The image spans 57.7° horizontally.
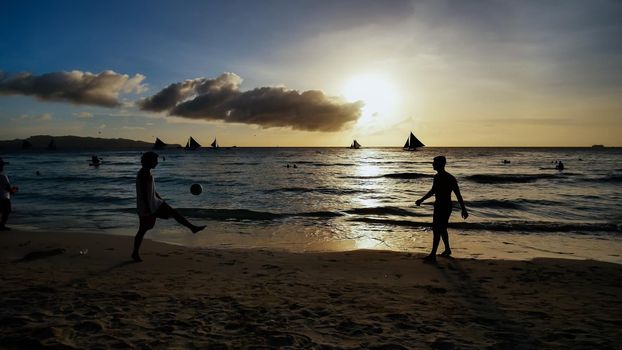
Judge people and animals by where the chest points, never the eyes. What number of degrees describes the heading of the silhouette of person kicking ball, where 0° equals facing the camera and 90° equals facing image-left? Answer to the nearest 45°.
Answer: approximately 270°

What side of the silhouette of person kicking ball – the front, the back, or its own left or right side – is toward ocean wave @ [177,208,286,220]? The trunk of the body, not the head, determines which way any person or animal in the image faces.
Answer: left

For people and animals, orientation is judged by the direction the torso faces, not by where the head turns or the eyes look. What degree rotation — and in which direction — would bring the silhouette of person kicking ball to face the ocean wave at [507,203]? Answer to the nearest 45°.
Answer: approximately 45° to its left

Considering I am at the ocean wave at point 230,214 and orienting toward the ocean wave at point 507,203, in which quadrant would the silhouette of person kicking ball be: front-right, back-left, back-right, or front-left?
back-right

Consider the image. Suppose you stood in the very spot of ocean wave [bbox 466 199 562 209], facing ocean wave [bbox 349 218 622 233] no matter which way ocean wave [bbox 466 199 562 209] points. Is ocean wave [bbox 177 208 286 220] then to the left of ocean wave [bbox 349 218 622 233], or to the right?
right

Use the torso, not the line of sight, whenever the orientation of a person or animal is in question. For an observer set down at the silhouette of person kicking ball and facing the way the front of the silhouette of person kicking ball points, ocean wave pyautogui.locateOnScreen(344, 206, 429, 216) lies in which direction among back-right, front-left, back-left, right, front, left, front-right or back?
front-left
